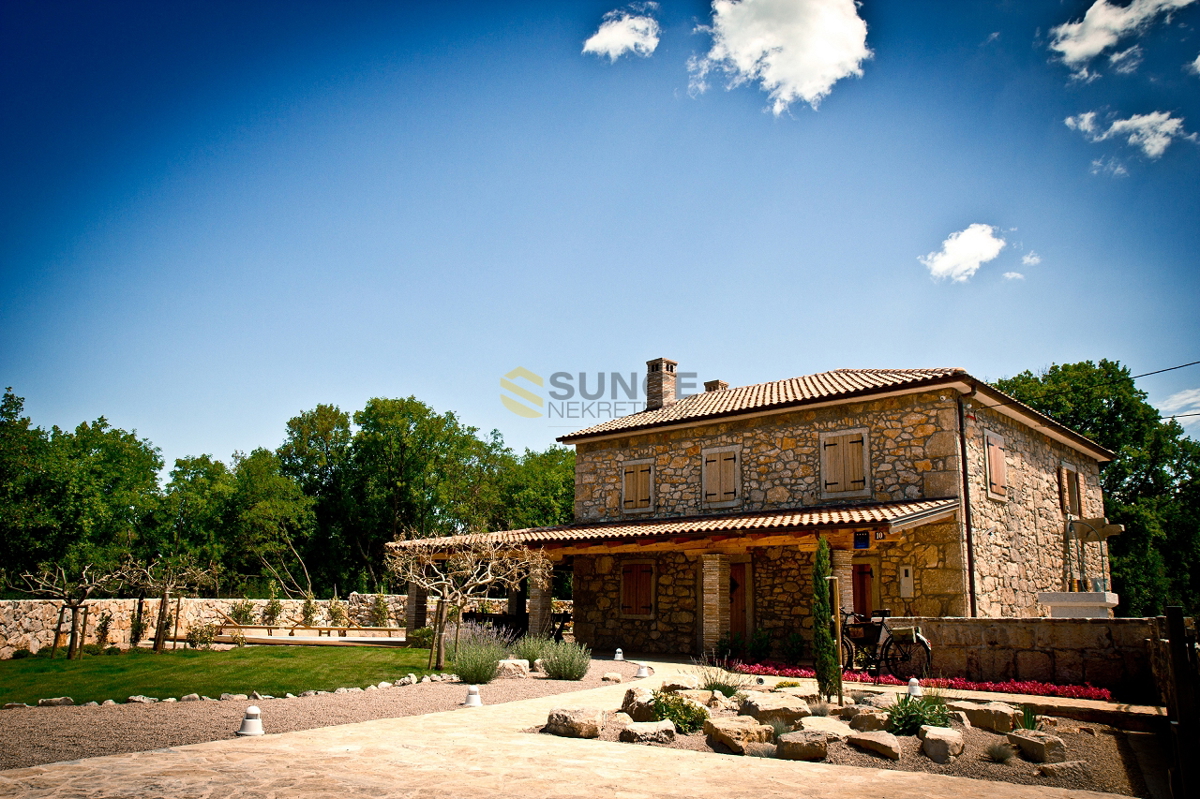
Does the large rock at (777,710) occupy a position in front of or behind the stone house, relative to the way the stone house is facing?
in front

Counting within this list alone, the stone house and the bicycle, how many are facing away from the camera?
0

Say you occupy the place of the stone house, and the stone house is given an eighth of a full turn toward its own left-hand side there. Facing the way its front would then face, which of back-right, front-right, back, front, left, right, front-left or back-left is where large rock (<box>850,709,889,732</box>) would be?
front

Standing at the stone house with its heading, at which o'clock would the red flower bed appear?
The red flower bed is roughly at 10 o'clock from the stone house.
